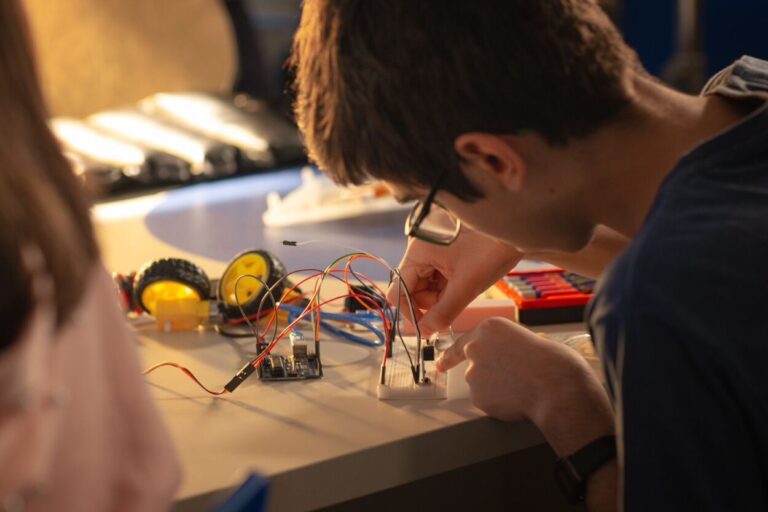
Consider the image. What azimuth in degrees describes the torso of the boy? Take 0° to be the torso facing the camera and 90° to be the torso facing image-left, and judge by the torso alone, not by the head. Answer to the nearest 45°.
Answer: approximately 90°

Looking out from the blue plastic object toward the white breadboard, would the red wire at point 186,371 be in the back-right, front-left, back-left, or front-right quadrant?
front-left

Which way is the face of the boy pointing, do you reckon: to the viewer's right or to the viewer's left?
to the viewer's left
